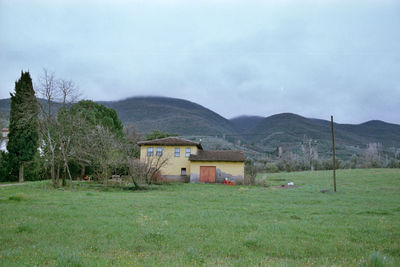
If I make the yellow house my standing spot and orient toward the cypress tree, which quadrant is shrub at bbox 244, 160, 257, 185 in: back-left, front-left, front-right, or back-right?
back-left

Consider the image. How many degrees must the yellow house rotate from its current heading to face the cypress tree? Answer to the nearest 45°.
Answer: approximately 90° to its right

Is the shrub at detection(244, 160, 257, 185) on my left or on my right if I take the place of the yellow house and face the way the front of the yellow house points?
on my left

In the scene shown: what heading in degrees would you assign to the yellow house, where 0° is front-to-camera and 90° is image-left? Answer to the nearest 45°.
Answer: approximately 0°
